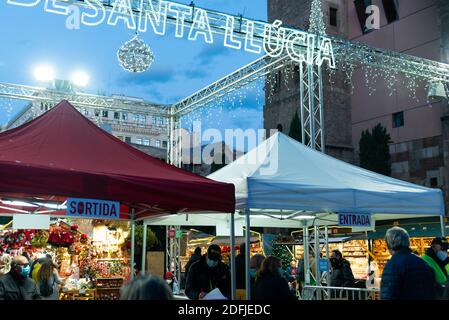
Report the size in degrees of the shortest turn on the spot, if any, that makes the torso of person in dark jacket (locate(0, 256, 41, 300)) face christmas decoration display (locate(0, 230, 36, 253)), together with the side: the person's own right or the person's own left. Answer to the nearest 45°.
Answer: approximately 135° to the person's own left

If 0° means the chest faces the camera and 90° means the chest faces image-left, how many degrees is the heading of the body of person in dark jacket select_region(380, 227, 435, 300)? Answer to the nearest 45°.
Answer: approximately 135°

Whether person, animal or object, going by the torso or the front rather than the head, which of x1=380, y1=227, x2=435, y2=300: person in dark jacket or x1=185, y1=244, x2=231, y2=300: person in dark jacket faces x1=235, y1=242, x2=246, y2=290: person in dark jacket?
x1=380, y1=227, x2=435, y2=300: person in dark jacket

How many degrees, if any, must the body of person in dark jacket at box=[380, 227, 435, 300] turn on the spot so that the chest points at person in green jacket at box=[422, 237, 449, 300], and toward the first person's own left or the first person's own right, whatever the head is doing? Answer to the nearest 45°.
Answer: approximately 45° to the first person's own right

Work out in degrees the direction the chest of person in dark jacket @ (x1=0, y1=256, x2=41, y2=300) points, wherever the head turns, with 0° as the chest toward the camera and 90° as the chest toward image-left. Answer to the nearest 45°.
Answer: approximately 315°

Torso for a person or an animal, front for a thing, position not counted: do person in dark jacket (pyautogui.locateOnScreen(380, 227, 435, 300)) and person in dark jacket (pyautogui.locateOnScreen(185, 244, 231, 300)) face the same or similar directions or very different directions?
very different directions

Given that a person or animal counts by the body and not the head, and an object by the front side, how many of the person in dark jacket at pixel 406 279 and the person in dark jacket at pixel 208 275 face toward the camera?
1

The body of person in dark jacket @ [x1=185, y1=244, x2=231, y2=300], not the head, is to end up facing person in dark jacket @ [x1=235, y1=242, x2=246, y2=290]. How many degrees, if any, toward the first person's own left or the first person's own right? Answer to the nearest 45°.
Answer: approximately 135° to the first person's own left

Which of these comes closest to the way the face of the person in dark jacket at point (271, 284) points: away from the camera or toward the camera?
away from the camera
